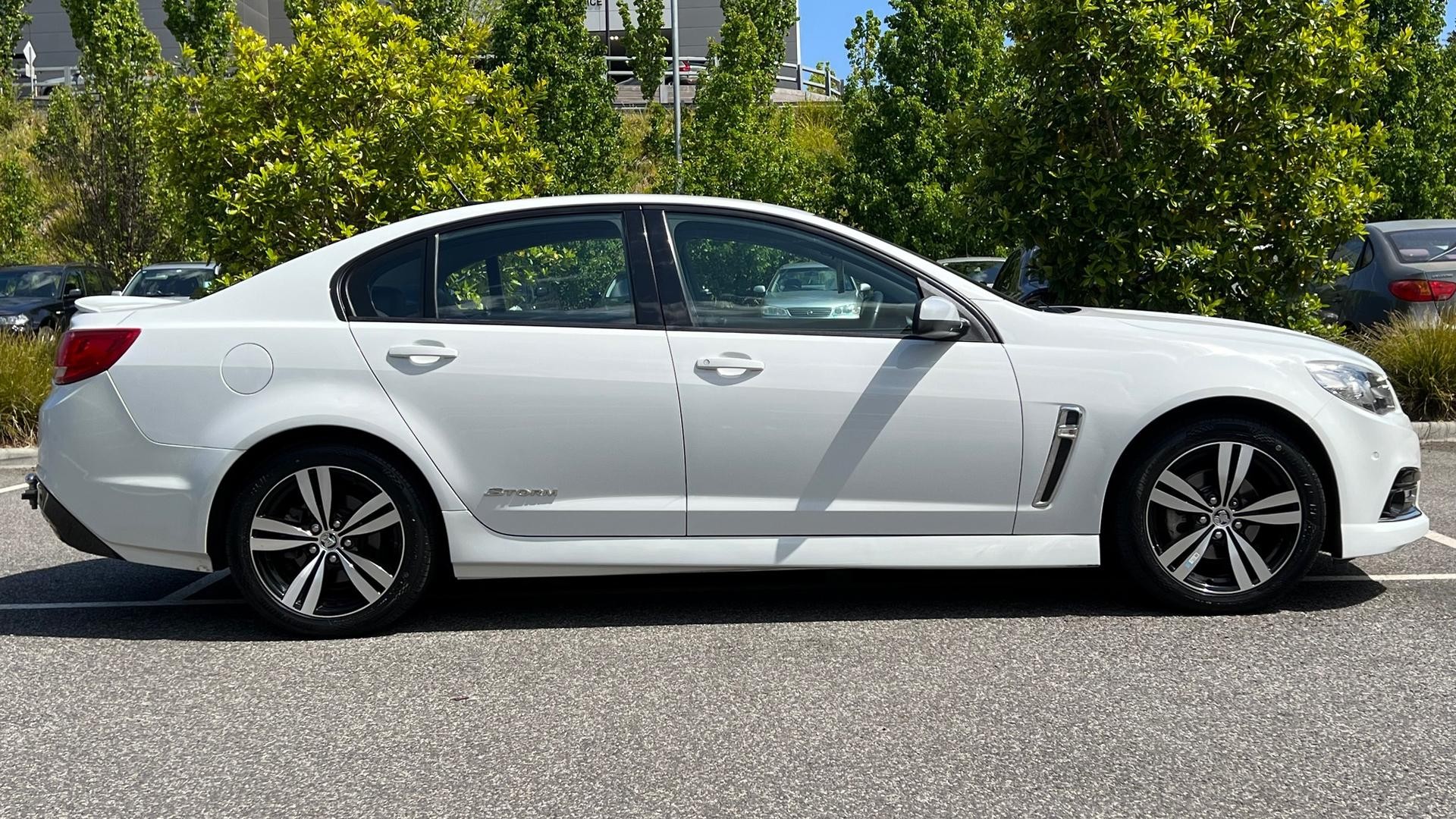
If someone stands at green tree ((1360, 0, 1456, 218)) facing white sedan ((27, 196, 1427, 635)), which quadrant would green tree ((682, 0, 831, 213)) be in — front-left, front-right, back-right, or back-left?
front-right

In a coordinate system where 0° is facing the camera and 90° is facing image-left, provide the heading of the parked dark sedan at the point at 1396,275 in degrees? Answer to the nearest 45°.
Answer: approximately 135°

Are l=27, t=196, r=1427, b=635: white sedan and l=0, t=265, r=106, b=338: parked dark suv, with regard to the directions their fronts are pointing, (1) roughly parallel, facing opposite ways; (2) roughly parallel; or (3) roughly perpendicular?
roughly perpendicular

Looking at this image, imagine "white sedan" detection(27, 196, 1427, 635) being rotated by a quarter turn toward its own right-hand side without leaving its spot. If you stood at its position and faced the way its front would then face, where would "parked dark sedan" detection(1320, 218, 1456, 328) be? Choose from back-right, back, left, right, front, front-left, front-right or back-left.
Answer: back-left

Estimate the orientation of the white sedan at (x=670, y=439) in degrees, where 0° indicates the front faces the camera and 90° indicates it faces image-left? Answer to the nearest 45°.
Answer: approximately 270°

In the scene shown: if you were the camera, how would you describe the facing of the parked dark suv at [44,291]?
facing the viewer and to the left of the viewer

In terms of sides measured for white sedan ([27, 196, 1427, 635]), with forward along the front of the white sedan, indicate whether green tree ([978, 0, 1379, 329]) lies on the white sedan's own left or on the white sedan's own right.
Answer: on the white sedan's own left

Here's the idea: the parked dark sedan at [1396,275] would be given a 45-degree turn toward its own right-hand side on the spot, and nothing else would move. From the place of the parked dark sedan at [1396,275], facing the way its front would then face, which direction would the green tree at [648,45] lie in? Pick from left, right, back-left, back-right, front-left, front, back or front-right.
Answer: front-left

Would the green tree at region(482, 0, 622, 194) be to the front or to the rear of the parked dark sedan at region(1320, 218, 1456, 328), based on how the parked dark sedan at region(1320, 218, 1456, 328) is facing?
to the front

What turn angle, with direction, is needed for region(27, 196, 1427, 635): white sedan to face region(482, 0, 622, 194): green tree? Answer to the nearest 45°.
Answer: approximately 90° to its left

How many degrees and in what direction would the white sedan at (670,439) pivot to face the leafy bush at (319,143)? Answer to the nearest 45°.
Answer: approximately 135° to its left

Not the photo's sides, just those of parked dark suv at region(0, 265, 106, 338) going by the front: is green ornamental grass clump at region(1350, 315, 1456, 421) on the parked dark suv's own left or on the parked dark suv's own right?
on the parked dark suv's own left

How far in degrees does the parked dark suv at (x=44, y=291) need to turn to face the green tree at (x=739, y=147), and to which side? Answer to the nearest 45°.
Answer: approximately 135° to its left

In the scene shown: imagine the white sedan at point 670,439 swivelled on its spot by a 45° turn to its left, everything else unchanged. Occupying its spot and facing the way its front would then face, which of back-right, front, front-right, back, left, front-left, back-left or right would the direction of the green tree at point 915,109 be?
front-left

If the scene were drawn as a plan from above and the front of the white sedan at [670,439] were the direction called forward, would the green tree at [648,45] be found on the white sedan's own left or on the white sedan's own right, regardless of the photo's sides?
on the white sedan's own left

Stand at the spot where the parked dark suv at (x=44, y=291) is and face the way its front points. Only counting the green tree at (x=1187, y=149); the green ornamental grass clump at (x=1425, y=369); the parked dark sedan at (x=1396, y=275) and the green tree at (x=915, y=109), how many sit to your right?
0

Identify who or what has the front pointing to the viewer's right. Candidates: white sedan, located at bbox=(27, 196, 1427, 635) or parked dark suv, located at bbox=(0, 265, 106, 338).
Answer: the white sedan

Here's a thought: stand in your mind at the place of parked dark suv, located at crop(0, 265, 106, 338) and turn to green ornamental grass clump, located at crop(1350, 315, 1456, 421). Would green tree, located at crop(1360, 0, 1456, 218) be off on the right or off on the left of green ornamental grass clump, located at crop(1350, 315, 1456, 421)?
left

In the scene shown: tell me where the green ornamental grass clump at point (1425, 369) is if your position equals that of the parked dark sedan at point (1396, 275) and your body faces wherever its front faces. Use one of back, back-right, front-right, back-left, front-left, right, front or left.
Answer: back-left
